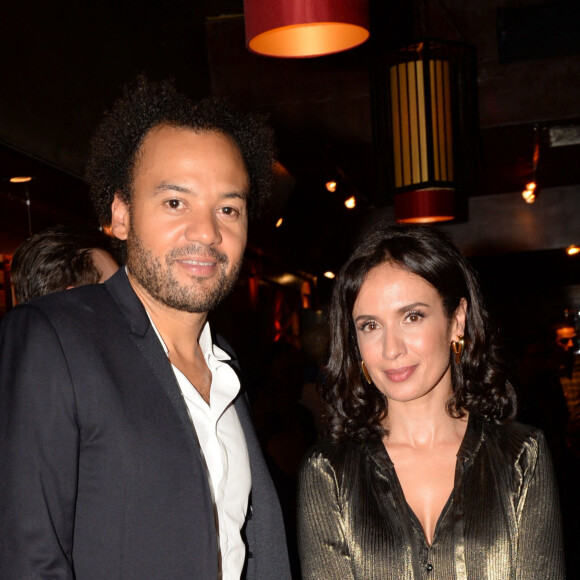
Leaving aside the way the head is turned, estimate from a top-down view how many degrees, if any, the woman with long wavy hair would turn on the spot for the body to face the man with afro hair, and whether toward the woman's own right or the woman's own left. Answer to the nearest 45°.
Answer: approximately 45° to the woman's own right

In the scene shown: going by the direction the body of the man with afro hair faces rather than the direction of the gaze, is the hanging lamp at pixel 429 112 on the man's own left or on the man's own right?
on the man's own left

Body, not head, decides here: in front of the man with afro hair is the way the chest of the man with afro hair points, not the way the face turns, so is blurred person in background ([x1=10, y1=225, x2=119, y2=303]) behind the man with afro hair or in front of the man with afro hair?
behind

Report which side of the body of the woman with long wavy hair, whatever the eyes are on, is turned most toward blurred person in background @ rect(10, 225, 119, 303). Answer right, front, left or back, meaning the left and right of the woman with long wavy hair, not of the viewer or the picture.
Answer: right

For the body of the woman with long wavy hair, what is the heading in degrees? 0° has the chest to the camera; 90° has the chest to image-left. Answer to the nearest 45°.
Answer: approximately 0°

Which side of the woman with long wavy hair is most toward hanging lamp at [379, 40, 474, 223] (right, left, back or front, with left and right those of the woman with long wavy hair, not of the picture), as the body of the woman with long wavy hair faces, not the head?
back

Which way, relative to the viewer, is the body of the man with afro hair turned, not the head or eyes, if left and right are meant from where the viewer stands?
facing the viewer and to the right of the viewer

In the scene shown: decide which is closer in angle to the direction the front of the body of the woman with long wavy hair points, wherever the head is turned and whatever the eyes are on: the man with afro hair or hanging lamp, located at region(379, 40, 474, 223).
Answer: the man with afro hair

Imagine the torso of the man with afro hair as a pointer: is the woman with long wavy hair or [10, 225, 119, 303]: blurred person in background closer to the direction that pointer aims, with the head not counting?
the woman with long wavy hair
